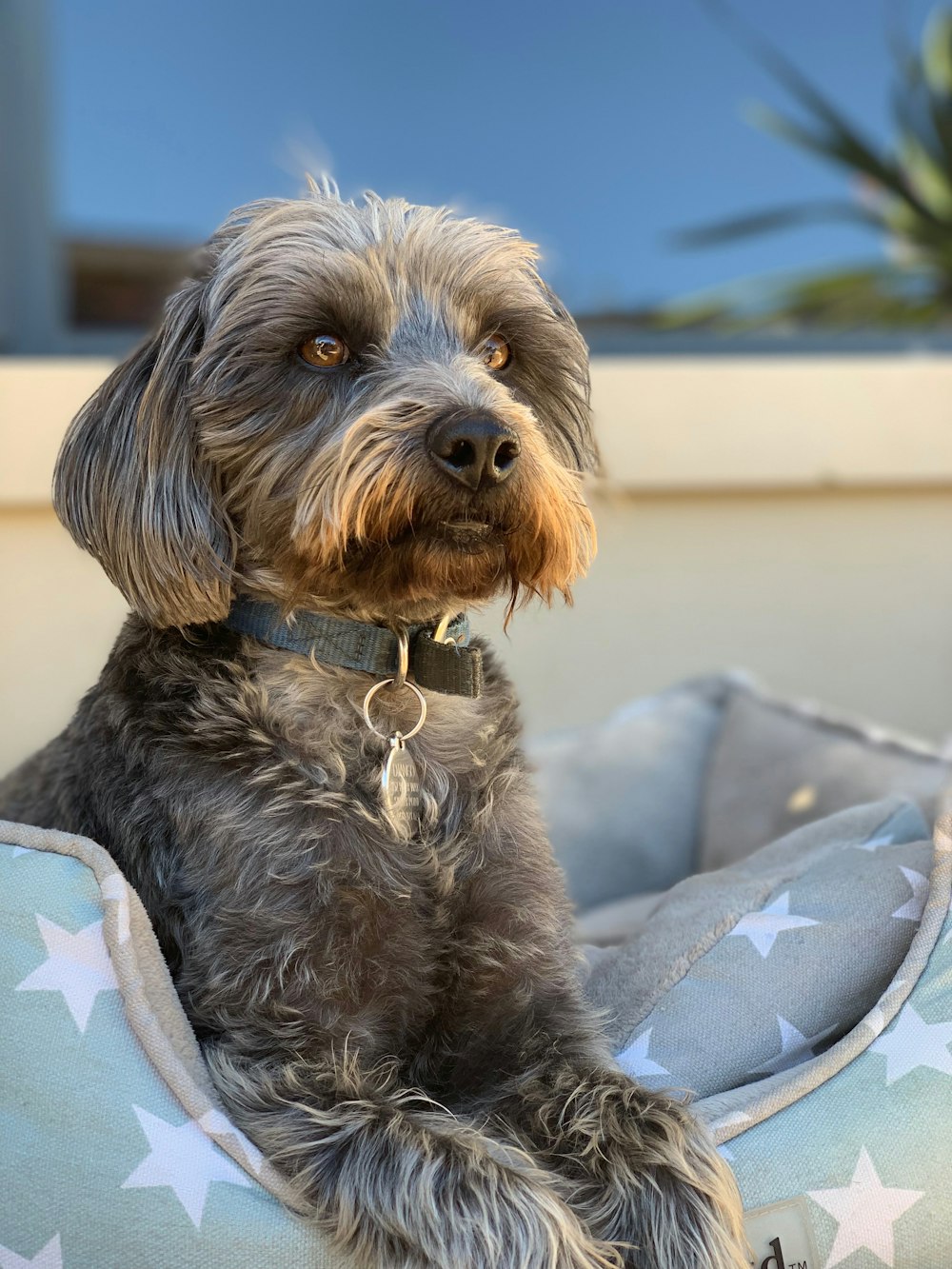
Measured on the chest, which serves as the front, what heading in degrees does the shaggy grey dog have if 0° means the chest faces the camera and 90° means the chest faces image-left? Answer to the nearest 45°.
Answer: approximately 315°

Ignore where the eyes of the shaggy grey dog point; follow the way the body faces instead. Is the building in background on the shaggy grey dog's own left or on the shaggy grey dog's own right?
on the shaggy grey dog's own left

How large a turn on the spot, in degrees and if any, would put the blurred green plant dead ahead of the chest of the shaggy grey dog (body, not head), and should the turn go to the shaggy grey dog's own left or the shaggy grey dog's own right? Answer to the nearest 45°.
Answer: approximately 90° to the shaggy grey dog's own left
